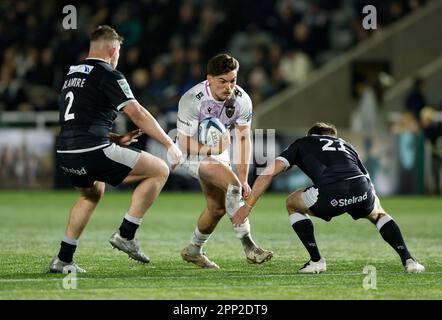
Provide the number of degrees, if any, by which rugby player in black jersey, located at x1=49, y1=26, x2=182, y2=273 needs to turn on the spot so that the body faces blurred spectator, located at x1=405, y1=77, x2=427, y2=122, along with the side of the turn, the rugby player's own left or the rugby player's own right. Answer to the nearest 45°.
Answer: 0° — they already face them

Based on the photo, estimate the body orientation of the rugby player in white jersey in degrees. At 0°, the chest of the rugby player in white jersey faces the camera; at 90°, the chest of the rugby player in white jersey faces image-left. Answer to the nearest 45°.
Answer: approximately 315°

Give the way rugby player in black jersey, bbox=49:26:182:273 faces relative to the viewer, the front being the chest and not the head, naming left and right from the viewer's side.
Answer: facing away from the viewer and to the right of the viewer

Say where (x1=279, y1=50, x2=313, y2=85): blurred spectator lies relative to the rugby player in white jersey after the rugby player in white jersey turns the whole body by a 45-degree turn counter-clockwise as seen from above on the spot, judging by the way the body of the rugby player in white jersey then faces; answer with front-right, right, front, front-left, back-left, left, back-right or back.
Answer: left

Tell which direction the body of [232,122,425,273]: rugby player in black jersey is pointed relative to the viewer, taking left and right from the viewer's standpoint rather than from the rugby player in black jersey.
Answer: facing away from the viewer and to the left of the viewer

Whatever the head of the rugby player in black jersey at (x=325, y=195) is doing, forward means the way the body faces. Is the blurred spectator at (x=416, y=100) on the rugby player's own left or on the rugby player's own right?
on the rugby player's own right

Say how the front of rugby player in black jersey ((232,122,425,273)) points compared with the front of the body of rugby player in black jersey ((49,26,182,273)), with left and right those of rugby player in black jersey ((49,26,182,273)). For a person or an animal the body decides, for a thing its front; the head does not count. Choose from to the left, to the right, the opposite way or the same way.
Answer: to the left

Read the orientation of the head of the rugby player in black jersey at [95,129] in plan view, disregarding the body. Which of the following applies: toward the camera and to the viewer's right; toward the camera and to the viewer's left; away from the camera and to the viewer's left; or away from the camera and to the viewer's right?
away from the camera and to the viewer's right

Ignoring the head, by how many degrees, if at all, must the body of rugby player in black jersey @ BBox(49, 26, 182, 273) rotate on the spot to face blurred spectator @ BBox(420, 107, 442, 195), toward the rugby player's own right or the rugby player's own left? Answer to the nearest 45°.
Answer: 0° — they already face them
